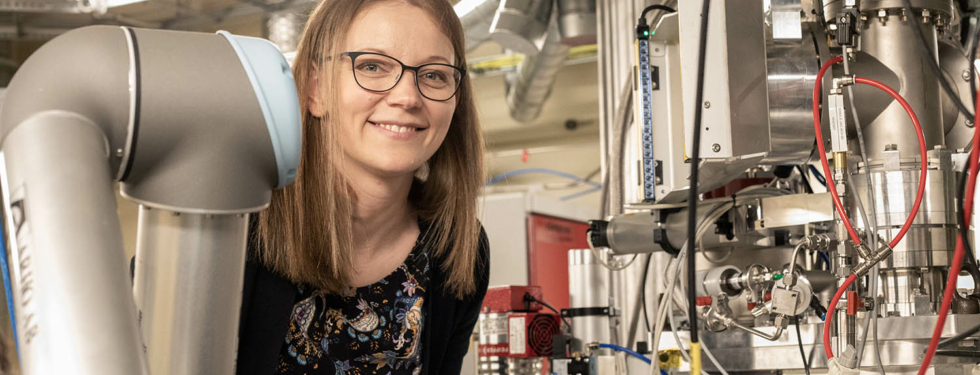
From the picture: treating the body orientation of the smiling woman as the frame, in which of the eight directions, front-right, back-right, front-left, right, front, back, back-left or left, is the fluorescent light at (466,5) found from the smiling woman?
back

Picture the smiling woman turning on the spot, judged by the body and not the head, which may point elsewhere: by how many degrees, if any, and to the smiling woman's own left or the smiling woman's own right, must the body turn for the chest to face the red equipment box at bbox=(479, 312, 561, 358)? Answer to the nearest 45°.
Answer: approximately 135° to the smiling woman's own left

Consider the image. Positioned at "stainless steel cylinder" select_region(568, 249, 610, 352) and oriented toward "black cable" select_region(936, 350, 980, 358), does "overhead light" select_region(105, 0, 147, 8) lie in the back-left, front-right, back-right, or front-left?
back-right

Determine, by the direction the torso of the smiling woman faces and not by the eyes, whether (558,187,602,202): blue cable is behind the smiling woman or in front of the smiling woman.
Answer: behind

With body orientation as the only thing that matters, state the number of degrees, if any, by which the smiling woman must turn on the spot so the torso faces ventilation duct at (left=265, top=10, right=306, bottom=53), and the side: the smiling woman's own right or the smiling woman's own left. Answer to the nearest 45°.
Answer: approximately 180°

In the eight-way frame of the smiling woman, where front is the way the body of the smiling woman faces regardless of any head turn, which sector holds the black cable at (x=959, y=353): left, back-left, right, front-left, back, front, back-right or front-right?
left

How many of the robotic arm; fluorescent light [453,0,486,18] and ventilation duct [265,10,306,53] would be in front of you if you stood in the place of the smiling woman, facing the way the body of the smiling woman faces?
1

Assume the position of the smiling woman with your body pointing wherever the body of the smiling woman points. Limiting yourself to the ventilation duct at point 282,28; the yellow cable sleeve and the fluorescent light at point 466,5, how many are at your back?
2

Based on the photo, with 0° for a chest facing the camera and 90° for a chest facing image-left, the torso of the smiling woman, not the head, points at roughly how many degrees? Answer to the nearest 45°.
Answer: approximately 0°

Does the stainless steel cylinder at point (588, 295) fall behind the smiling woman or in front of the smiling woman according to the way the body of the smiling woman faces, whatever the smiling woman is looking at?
behind

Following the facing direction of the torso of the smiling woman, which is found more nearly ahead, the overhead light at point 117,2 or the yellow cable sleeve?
the yellow cable sleeve
